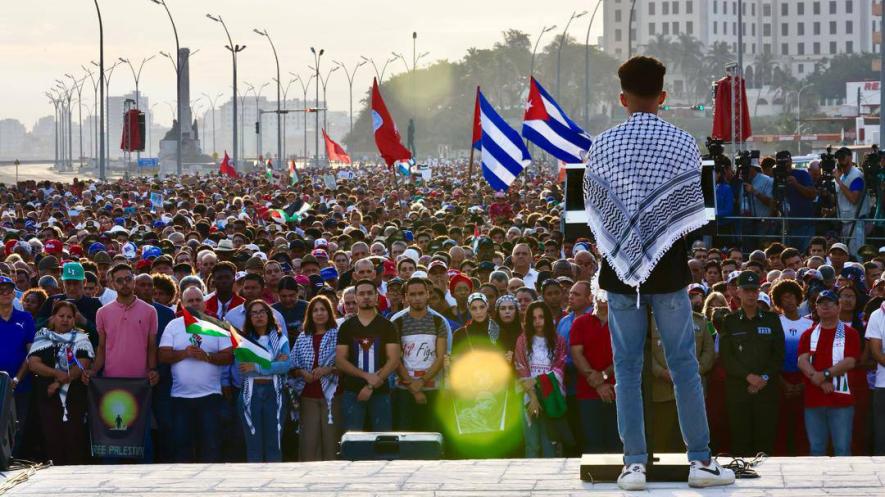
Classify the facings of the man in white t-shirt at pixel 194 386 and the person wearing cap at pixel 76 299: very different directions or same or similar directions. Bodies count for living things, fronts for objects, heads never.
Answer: same or similar directions

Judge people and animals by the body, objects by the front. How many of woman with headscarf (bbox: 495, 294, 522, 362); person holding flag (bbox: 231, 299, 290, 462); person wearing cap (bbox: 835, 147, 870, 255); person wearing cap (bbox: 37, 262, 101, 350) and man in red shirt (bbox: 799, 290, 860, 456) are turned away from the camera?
0

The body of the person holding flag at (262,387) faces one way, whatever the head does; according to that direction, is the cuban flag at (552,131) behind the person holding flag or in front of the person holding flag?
behind

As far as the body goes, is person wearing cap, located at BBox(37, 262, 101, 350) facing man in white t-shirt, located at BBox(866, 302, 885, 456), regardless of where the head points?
no

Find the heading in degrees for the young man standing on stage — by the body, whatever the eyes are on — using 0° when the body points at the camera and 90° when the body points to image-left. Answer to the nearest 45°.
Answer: approximately 180°

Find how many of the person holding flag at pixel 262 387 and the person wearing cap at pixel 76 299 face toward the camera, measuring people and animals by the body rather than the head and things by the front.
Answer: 2

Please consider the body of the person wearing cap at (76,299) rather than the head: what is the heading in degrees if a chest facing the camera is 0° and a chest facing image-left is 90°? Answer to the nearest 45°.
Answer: approximately 0°

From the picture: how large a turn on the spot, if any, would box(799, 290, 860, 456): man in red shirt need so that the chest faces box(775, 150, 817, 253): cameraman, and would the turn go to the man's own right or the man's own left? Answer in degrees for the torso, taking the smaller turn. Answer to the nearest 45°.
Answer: approximately 180°

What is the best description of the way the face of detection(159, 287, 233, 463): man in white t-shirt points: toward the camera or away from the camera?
toward the camera

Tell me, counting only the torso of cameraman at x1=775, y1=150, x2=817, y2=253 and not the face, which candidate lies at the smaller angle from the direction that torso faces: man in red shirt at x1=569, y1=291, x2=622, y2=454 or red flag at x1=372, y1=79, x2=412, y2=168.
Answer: the man in red shirt

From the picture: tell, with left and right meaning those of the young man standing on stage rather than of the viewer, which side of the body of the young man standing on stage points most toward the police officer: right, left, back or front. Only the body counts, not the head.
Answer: front

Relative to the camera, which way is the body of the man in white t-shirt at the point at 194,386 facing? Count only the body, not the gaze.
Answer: toward the camera

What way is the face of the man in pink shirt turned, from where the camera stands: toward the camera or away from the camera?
toward the camera

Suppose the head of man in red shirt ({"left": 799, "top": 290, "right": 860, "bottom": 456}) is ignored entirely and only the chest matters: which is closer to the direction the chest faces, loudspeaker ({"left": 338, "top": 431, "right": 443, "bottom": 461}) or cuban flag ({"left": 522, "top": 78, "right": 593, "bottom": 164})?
the loudspeaker

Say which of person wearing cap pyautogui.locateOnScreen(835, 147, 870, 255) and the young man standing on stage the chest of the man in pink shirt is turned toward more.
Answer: the young man standing on stage
